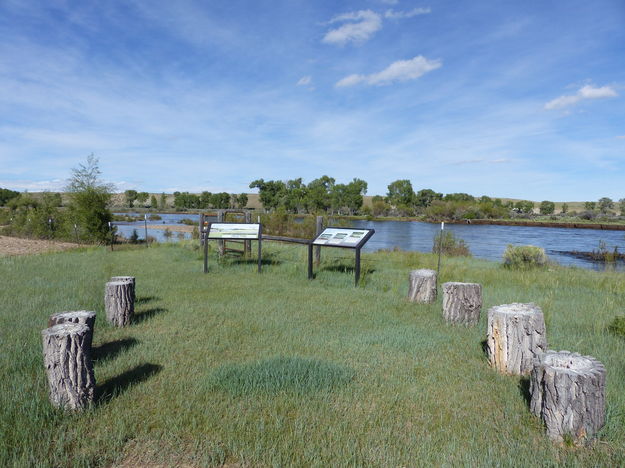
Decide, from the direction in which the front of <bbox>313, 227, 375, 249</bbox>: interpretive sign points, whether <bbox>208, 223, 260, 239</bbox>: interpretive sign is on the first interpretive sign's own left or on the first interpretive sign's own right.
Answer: on the first interpretive sign's own right

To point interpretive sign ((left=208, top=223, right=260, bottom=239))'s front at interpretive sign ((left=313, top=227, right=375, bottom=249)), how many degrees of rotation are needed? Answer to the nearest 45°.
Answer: approximately 45° to its left

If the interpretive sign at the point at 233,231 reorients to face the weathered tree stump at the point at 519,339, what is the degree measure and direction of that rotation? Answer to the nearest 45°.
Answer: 0° — it already faces it

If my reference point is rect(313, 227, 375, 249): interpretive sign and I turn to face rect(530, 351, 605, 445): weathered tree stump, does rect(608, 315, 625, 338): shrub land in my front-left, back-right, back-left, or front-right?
front-left

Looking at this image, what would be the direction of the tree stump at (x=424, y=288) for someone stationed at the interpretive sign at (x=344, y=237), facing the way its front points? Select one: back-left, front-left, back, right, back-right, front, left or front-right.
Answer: left

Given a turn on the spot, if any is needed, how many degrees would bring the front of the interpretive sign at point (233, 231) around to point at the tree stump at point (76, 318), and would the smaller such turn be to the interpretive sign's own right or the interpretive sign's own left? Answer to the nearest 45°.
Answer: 0° — it already faces it

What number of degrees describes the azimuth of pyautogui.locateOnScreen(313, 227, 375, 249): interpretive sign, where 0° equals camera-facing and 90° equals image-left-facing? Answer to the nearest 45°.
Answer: approximately 45°

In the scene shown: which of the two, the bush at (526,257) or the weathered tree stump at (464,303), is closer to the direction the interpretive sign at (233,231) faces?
the weathered tree stump

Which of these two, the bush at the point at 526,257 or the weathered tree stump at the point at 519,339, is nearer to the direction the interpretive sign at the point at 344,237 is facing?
the weathered tree stump

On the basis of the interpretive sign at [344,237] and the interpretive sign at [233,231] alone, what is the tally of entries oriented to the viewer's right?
0

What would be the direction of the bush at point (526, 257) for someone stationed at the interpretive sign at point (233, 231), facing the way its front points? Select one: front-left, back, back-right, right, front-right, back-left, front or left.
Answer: left

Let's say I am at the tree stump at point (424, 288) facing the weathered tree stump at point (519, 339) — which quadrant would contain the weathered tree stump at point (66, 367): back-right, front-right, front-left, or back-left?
front-right

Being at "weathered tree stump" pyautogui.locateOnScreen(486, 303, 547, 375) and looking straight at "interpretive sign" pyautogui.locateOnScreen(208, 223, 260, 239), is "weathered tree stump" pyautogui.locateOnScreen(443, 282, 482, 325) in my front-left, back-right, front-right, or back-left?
front-right

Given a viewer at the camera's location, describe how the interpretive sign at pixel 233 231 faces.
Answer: facing the viewer

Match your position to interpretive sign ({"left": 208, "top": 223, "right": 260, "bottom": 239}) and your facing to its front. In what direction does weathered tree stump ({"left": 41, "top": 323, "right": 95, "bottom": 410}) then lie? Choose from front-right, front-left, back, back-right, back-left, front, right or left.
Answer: front
